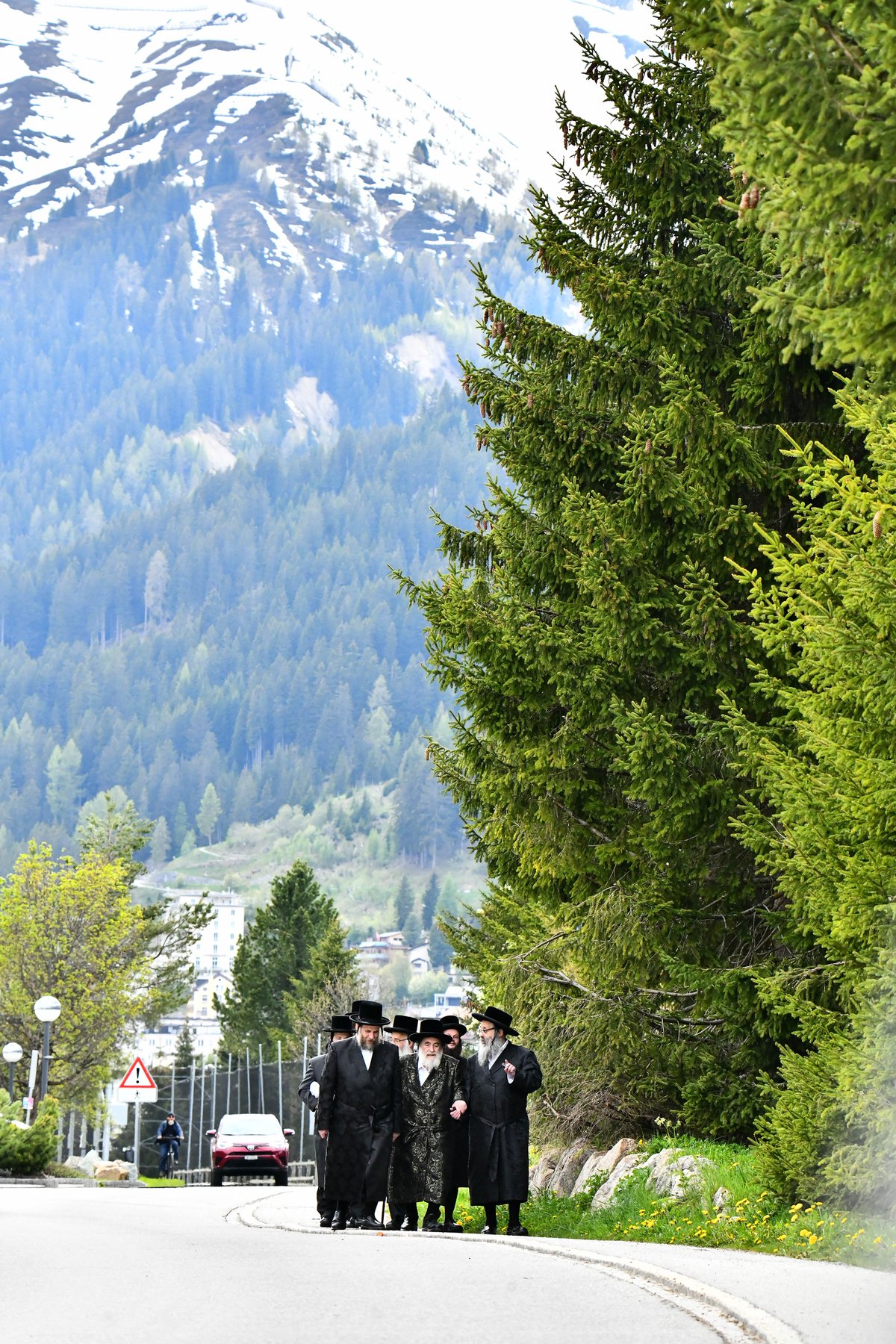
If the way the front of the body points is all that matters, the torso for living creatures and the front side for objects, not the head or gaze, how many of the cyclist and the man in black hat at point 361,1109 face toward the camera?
2

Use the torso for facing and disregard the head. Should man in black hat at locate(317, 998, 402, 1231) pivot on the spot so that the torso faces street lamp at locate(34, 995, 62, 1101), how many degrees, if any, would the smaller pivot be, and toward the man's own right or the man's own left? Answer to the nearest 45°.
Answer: approximately 180°

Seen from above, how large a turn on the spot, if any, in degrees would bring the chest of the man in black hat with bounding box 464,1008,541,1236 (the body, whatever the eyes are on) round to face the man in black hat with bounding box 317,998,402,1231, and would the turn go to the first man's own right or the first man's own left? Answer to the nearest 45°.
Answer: approximately 45° to the first man's own right

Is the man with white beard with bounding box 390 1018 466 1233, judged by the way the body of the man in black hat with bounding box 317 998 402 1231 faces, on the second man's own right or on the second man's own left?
on the second man's own left

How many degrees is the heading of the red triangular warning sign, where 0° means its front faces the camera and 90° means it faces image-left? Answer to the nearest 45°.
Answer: approximately 0°

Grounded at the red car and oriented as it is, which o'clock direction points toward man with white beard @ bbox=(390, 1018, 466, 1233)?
The man with white beard is roughly at 12 o'clock from the red car.

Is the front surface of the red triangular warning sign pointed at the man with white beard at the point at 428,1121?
yes

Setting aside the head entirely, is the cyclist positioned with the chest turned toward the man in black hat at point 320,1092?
yes

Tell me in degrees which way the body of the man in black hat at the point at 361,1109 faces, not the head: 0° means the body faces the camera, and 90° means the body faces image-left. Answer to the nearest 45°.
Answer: approximately 0°
